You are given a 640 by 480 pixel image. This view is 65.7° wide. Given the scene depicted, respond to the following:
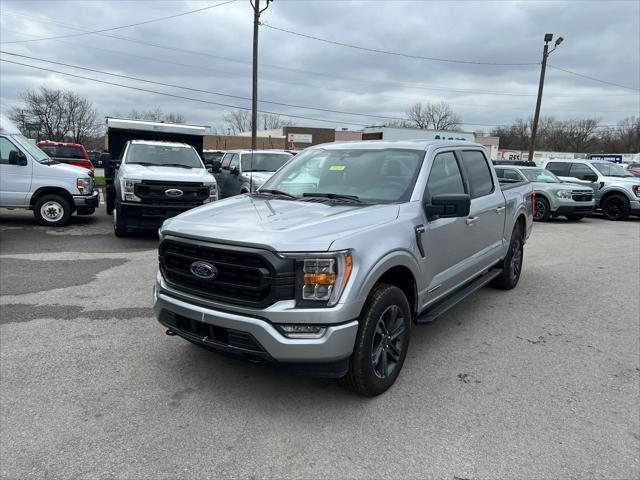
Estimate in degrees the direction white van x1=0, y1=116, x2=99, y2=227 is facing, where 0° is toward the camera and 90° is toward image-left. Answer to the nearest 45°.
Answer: approximately 270°

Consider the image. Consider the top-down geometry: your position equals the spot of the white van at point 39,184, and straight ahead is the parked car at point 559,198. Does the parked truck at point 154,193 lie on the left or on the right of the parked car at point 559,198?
right

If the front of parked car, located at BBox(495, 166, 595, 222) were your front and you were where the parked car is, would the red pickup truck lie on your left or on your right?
on your right

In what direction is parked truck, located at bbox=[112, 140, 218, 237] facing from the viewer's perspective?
toward the camera

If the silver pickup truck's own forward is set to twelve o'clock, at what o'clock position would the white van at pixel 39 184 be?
The white van is roughly at 3 o'clock from the silver pickup truck.

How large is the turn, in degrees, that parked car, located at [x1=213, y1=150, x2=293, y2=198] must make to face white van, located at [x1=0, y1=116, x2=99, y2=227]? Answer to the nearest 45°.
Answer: approximately 90° to its right

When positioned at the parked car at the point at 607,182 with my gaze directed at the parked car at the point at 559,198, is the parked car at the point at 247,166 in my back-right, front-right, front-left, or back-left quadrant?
front-right

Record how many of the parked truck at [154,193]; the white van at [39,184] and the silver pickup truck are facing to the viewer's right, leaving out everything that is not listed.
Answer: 1

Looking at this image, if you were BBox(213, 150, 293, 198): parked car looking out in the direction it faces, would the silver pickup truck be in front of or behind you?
in front

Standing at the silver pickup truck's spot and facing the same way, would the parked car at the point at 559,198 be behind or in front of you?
behind

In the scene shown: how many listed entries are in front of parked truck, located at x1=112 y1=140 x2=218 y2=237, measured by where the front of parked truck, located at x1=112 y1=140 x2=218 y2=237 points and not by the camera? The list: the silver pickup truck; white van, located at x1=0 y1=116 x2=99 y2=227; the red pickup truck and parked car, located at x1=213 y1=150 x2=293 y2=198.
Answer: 1

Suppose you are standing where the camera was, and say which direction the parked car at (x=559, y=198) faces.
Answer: facing the viewer and to the right of the viewer

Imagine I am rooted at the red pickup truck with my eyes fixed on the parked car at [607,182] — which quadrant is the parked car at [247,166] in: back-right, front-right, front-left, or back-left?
front-right
